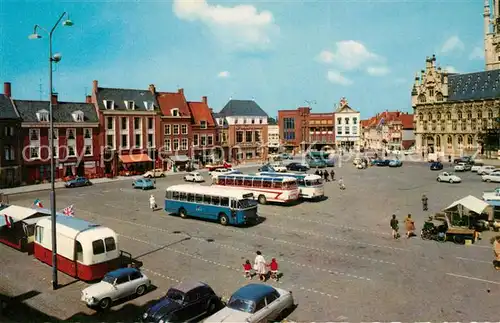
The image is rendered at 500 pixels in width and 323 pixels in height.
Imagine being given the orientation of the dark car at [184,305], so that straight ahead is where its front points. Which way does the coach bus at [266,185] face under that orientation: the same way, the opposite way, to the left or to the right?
to the right

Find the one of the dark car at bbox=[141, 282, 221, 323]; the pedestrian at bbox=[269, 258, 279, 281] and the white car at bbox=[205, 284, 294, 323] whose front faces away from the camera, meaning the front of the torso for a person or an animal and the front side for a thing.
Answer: the pedestrian

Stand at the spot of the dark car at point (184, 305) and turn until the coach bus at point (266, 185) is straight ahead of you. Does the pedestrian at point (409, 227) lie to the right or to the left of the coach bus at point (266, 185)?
right

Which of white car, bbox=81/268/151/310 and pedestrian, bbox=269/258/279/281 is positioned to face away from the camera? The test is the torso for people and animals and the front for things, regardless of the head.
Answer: the pedestrian

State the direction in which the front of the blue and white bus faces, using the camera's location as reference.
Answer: facing the viewer and to the right of the viewer

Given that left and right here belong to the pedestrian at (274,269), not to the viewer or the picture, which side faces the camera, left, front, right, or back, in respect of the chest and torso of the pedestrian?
back

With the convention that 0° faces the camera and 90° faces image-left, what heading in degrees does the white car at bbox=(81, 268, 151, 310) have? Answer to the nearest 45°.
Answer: approximately 45°

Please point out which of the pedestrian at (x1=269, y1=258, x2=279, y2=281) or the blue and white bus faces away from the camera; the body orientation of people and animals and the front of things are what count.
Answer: the pedestrian

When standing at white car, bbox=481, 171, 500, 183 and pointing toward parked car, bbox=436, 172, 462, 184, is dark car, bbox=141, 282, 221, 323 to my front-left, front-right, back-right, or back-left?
front-left

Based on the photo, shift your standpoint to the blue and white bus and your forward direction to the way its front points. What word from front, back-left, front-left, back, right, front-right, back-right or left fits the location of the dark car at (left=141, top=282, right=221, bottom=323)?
front-right
